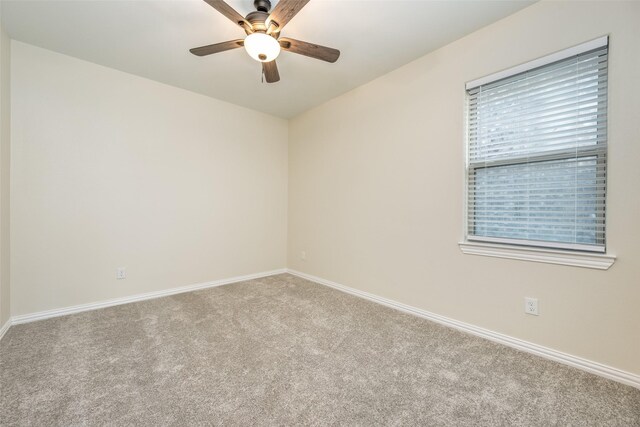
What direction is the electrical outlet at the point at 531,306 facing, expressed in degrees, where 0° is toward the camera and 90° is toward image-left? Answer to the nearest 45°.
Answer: approximately 0°
